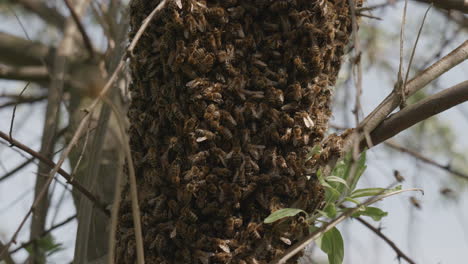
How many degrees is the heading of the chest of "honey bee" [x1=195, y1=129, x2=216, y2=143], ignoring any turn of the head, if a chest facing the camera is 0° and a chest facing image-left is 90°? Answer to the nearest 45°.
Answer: approximately 270°

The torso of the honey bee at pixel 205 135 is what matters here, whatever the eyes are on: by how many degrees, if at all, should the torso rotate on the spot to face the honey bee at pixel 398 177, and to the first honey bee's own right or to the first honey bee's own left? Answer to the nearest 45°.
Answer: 0° — it already faces it
